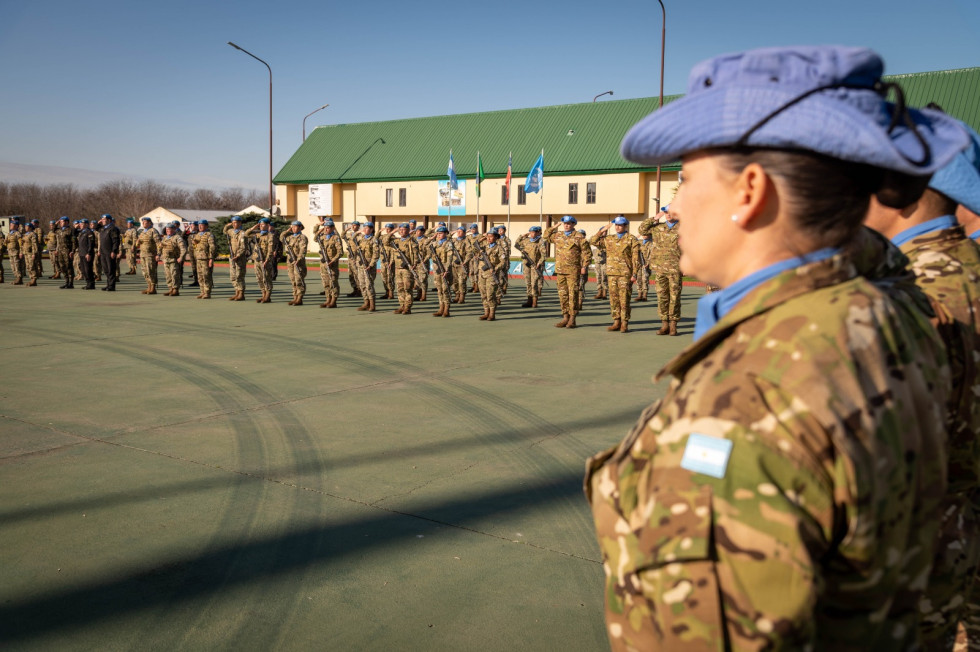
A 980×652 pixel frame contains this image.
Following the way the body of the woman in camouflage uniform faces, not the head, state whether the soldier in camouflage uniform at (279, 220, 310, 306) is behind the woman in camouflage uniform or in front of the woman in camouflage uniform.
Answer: in front

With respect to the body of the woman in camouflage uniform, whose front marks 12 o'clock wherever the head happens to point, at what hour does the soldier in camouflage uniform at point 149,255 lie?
The soldier in camouflage uniform is roughly at 12 o'clock from the woman in camouflage uniform.

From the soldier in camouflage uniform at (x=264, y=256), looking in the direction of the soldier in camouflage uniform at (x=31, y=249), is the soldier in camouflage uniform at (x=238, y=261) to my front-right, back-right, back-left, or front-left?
front-left

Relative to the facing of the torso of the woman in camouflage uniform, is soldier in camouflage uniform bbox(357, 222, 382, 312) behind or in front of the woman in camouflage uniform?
in front

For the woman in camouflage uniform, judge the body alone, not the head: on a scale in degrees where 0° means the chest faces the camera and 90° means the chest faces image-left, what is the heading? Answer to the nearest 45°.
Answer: approximately 135°

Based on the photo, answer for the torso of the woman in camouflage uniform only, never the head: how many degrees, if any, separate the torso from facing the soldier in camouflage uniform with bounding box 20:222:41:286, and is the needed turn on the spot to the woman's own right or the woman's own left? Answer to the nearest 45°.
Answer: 0° — they already face them

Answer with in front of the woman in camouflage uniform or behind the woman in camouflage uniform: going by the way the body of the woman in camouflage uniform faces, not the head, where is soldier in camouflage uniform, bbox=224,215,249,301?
in front

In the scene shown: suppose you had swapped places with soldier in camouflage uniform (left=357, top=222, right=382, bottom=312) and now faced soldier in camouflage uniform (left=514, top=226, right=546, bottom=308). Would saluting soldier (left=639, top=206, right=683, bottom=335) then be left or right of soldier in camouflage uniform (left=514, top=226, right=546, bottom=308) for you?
right

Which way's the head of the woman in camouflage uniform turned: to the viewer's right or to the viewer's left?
to the viewer's left

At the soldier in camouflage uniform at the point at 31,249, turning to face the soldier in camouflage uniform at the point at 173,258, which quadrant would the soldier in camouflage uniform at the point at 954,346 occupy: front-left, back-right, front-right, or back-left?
front-right

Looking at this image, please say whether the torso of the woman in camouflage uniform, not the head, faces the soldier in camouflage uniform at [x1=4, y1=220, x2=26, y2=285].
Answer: yes

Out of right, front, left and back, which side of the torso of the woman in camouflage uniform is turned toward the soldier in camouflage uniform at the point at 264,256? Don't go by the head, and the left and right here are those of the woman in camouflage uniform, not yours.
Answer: front

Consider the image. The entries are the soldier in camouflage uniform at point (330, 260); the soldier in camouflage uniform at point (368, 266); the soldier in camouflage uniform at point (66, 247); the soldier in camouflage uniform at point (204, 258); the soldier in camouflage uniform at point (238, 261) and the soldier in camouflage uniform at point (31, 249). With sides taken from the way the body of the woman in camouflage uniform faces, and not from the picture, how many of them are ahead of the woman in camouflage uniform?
6

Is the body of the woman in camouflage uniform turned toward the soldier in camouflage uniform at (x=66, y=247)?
yes

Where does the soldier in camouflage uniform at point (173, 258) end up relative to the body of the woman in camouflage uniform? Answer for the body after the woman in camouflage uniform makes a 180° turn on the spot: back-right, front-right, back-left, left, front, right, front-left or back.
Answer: back

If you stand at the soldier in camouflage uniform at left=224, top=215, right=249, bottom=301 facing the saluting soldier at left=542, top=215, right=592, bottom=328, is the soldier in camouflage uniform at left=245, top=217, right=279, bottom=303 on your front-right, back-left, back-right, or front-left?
front-left
